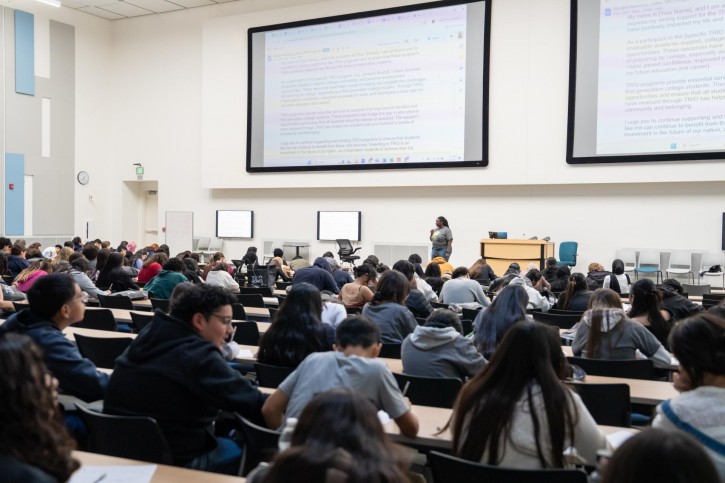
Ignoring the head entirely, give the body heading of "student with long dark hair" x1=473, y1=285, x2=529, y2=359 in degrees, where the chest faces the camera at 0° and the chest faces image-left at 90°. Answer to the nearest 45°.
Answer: approximately 225°

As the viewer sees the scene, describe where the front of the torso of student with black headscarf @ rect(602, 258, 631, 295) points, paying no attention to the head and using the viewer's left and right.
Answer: facing away from the viewer

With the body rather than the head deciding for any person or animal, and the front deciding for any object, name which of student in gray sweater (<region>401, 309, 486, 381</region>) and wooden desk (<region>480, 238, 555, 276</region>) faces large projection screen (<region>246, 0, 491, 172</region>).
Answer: the student in gray sweater

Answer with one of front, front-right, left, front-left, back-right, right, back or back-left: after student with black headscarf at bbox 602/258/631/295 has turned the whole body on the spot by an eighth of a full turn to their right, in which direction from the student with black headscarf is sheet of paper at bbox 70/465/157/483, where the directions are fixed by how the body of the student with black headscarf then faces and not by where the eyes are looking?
back-right

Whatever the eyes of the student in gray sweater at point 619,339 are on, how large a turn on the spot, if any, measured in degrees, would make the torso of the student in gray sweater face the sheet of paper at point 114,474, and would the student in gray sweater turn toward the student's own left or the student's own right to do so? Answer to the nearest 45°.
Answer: approximately 135° to the student's own left

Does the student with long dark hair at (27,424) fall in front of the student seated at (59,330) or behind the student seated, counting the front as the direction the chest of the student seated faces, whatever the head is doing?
behind

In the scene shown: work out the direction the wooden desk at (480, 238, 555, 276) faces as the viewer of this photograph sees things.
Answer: facing the viewer

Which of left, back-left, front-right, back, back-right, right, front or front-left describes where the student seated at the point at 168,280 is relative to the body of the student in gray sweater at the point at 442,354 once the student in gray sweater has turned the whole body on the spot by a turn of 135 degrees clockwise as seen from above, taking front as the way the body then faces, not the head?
back

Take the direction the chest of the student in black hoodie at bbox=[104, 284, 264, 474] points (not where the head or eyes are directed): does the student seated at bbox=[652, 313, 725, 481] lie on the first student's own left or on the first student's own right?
on the first student's own right

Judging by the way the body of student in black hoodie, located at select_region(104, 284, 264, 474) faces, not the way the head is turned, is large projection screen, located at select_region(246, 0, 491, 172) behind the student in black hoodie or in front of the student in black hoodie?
in front

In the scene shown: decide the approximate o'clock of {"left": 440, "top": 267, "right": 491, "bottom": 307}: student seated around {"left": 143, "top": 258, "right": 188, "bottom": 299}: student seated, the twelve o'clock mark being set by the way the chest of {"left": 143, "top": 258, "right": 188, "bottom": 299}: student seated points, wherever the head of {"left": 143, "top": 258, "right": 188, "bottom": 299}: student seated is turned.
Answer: {"left": 440, "top": 267, "right": 491, "bottom": 307}: student seated is roughly at 2 o'clock from {"left": 143, "top": 258, "right": 188, "bottom": 299}: student seated.

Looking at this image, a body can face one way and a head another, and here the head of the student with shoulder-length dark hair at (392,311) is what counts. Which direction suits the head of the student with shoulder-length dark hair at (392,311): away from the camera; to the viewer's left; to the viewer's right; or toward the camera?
away from the camera

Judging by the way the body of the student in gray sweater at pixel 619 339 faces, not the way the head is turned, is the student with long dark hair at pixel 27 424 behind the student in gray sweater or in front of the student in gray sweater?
behind

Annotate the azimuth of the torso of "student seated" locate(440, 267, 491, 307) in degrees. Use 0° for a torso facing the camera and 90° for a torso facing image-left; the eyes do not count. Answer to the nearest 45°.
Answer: approximately 180°

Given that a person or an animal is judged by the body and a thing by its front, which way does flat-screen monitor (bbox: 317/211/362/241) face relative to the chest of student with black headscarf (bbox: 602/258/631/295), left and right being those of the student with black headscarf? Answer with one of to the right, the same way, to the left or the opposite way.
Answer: the opposite way

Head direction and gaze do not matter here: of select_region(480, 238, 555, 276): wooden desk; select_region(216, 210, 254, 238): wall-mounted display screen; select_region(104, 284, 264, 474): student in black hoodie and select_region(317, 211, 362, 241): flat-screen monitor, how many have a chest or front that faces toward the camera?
3

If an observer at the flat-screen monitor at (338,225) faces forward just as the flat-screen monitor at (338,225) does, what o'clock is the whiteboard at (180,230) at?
The whiteboard is roughly at 4 o'clock from the flat-screen monitor.

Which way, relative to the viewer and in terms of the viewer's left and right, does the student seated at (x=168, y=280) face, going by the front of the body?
facing away from the viewer and to the right of the viewer
